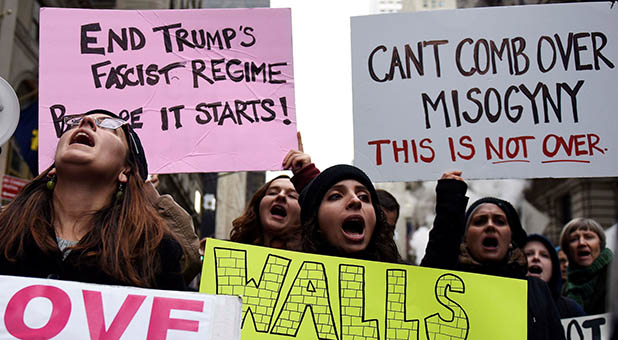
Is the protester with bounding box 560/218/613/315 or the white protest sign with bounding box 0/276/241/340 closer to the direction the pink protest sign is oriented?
the white protest sign

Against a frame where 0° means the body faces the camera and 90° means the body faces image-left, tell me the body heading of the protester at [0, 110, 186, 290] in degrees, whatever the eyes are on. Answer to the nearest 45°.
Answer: approximately 45°

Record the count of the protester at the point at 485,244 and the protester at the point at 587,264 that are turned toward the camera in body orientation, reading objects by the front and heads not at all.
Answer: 2

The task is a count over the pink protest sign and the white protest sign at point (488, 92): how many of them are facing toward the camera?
2

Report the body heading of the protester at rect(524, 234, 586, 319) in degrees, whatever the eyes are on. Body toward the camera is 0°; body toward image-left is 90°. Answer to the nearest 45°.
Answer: approximately 45°

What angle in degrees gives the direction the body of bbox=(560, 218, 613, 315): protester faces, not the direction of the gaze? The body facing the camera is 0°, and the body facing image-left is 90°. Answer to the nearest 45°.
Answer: approximately 0°

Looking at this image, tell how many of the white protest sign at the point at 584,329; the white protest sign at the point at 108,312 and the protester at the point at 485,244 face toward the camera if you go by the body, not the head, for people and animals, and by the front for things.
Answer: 3
